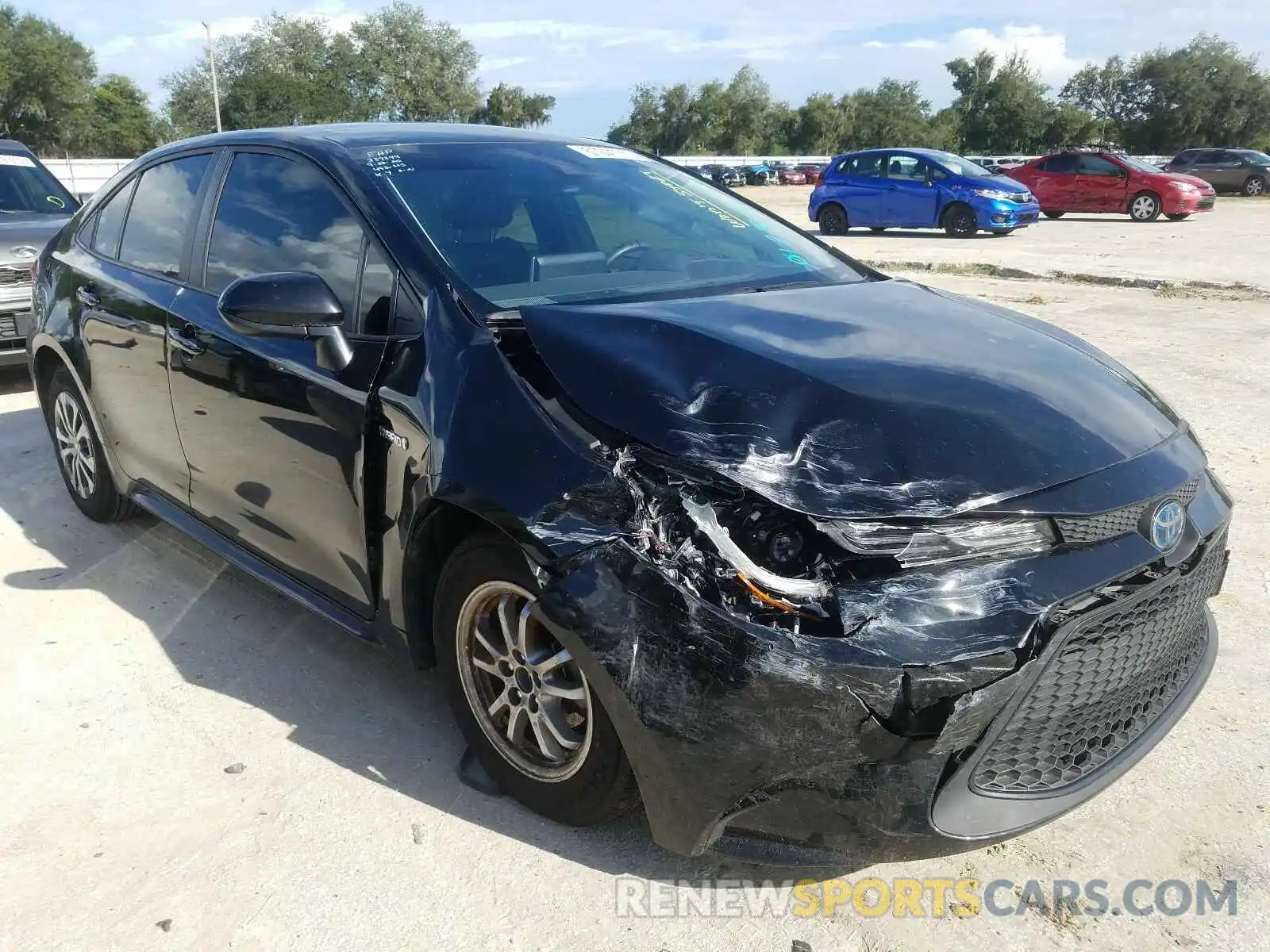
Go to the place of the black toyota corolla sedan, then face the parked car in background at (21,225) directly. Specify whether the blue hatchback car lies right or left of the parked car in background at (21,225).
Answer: right

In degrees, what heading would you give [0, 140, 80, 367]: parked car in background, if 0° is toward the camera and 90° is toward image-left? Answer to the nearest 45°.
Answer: approximately 0°

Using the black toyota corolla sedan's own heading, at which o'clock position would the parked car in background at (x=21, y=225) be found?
The parked car in background is roughly at 6 o'clock from the black toyota corolla sedan.

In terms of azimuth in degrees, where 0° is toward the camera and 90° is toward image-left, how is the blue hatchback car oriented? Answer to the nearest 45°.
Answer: approximately 315°

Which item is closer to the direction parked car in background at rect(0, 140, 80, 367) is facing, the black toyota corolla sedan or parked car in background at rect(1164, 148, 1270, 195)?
the black toyota corolla sedan

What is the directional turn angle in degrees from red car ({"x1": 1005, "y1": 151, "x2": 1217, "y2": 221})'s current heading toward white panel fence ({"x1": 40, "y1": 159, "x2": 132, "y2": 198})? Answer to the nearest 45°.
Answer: approximately 135° to its right

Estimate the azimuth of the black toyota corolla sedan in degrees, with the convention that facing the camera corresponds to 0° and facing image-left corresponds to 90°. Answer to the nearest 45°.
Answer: approximately 315°

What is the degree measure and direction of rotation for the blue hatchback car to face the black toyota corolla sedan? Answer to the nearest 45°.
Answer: approximately 45° to its right

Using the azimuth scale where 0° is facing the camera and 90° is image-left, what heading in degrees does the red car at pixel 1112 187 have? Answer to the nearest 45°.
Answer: approximately 315°

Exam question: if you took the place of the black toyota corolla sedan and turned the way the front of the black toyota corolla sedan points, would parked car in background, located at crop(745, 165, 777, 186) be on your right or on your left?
on your left
